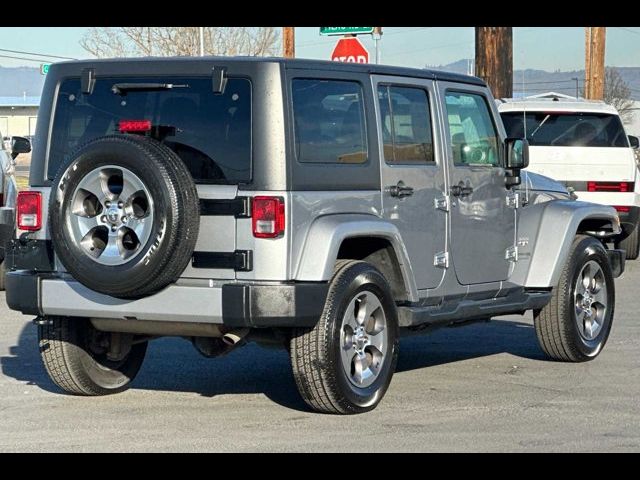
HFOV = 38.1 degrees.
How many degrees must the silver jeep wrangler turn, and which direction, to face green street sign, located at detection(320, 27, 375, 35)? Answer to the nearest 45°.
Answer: approximately 45° to its left

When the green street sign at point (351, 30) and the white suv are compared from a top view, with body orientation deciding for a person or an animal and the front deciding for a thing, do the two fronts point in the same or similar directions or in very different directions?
very different directions

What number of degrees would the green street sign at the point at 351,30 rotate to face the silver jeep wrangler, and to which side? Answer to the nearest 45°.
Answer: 0° — it already faces it

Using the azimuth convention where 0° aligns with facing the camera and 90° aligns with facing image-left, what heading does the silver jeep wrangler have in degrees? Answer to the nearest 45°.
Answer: approximately 225°

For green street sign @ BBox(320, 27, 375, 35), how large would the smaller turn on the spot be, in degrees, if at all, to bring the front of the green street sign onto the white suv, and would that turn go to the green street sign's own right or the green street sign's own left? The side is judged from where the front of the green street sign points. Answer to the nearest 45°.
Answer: approximately 45° to the green street sign's own left

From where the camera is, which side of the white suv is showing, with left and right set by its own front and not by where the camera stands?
back

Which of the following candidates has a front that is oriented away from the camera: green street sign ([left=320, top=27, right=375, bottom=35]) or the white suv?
the white suv

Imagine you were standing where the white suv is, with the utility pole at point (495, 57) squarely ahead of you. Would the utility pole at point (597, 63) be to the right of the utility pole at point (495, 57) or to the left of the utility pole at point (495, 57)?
right

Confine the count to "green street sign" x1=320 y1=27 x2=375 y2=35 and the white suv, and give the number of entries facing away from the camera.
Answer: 1

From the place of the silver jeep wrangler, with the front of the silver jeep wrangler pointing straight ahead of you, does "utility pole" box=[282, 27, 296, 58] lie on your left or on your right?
on your left
